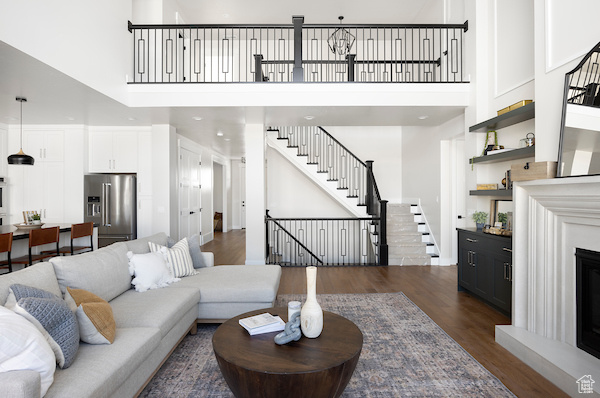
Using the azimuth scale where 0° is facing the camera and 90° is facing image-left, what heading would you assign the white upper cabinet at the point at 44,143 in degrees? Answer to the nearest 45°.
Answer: approximately 0°

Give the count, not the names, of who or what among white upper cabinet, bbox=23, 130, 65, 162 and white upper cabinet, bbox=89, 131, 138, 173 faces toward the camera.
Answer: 2

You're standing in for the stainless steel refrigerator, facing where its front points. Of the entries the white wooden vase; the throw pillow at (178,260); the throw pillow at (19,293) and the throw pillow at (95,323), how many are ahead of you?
4

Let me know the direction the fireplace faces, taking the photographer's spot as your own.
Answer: facing the viewer and to the left of the viewer

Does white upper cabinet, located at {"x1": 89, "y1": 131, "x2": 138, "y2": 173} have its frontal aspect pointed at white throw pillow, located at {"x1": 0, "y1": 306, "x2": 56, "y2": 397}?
yes

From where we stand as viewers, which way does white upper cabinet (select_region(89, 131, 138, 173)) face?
facing the viewer

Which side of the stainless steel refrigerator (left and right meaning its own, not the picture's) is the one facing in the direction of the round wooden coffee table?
front

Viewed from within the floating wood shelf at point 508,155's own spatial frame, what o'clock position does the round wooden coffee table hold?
The round wooden coffee table is roughly at 11 o'clock from the floating wood shelf.

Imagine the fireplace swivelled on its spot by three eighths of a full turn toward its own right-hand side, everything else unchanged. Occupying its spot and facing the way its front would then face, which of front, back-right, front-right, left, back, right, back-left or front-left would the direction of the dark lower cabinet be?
front-left

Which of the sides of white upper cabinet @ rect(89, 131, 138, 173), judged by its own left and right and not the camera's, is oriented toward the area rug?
front

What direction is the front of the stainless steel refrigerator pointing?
toward the camera

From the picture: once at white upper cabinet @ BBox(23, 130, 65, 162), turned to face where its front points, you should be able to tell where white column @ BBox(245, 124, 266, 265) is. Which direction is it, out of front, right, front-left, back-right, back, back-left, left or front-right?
front-left

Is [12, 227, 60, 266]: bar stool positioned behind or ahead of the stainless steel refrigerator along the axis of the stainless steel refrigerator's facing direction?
ahead

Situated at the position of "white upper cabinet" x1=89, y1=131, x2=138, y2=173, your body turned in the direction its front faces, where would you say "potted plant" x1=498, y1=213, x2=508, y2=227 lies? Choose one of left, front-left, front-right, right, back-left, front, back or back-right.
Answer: front-left

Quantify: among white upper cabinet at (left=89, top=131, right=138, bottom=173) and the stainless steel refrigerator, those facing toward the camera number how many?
2

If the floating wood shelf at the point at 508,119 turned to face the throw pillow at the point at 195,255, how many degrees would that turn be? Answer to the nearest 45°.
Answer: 0° — it already faces it

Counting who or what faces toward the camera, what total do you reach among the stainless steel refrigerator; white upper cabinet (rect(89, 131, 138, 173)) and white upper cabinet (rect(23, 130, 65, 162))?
3
